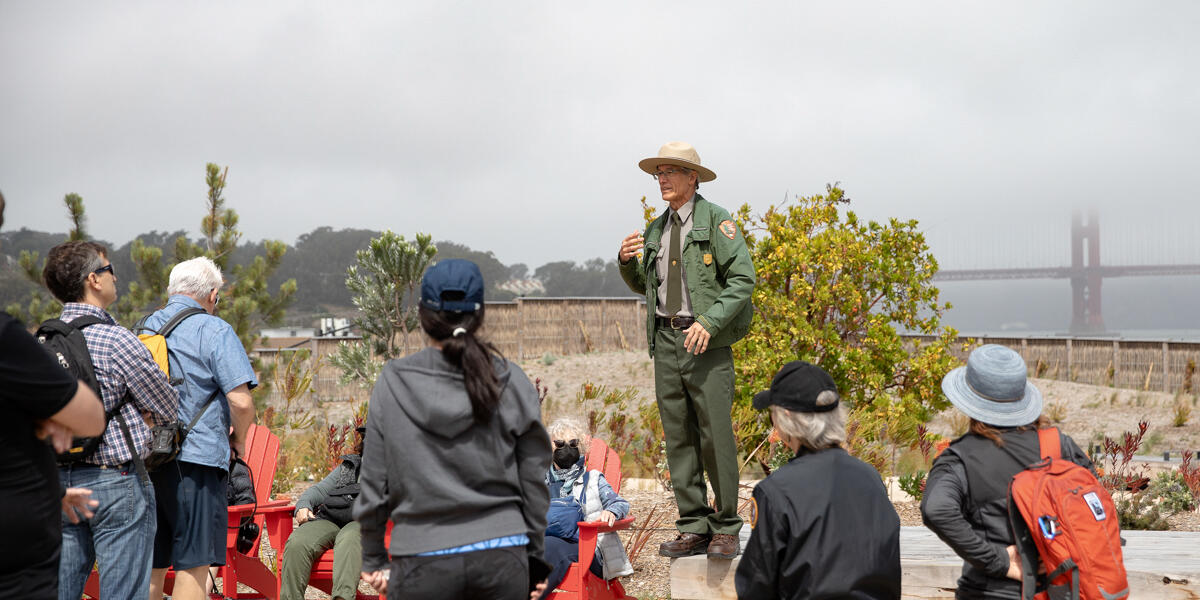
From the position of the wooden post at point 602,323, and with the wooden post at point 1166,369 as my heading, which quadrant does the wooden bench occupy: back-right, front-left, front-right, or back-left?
front-right

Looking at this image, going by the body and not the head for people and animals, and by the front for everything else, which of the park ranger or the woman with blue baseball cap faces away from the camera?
the woman with blue baseball cap

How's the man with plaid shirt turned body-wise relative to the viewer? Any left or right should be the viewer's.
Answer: facing away from the viewer and to the right of the viewer

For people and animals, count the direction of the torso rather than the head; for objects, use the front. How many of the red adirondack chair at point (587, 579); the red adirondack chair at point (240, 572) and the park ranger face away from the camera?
0

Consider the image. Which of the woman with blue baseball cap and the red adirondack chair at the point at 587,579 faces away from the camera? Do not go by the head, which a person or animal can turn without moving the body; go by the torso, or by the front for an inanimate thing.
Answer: the woman with blue baseball cap

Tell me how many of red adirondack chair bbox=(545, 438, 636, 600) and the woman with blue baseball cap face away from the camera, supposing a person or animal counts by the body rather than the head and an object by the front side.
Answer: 1

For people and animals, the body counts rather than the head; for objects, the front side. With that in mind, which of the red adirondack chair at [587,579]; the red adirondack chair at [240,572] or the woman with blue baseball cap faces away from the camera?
the woman with blue baseball cap

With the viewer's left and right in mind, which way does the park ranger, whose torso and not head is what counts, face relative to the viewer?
facing the viewer and to the left of the viewer

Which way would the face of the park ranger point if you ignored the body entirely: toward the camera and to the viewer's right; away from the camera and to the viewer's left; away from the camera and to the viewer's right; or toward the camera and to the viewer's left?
toward the camera and to the viewer's left

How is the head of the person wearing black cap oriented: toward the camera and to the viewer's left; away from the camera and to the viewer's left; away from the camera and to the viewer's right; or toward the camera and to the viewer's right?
away from the camera and to the viewer's left

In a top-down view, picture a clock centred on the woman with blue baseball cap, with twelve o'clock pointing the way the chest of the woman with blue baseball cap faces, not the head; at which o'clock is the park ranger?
The park ranger is roughly at 1 o'clock from the woman with blue baseball cap.

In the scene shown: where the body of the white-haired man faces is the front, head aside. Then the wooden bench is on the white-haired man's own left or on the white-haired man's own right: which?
on the white-haired man's own right

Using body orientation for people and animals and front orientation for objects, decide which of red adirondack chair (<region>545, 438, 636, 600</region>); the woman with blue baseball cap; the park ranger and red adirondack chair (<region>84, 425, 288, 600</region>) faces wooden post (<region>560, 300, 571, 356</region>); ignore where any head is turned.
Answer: the woman with blue baseball cap

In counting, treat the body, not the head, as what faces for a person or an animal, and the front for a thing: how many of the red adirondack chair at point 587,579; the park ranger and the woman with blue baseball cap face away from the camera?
1
